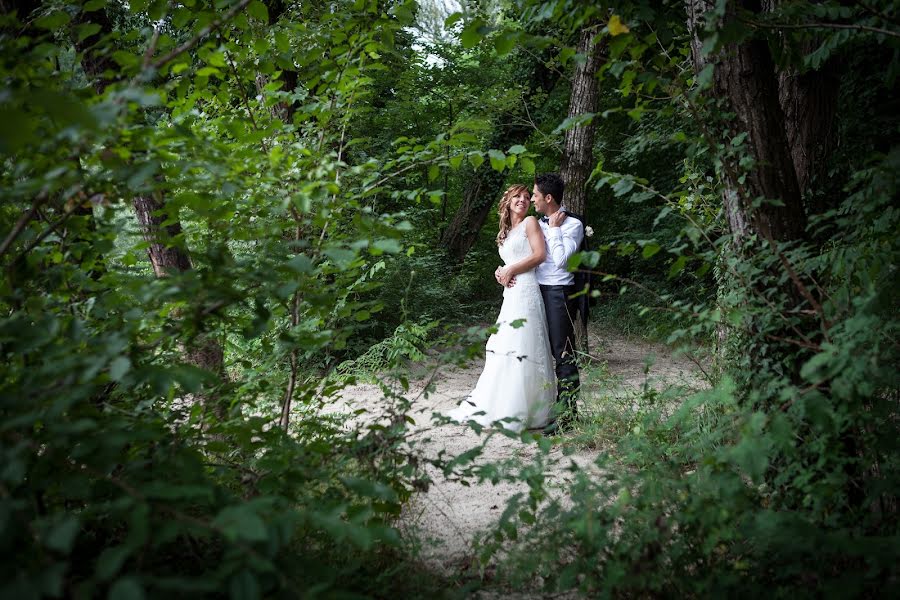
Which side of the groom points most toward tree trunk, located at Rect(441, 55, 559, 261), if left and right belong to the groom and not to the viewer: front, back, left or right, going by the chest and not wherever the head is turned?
right

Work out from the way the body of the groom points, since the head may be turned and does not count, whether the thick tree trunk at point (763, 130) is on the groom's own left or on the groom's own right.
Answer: on the groom's own left

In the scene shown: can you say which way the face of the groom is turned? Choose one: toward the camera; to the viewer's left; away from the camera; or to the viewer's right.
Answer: to the viewer's left

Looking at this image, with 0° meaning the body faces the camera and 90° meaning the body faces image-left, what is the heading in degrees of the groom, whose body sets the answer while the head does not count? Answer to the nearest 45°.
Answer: approximately 90°

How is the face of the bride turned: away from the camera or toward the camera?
toward the camera
